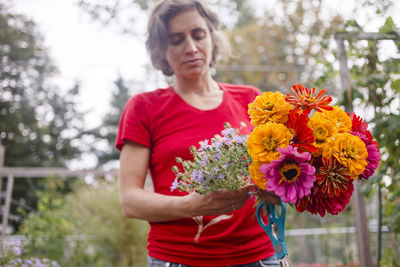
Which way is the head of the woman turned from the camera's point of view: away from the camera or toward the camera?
toward the camera

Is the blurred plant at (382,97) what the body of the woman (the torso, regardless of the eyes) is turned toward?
no

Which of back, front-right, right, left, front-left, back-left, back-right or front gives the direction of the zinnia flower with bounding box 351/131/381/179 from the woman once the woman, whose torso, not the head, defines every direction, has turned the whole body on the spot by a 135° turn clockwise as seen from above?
back

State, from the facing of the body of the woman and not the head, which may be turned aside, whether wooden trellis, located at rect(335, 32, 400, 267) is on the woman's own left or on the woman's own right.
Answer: on the woman's own left

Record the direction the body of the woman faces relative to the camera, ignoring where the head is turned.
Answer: toward the camera

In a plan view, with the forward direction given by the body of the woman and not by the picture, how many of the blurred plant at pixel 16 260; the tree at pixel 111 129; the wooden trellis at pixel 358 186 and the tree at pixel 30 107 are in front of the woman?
0

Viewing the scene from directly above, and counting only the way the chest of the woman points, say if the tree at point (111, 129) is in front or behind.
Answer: behind
